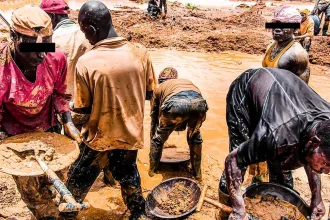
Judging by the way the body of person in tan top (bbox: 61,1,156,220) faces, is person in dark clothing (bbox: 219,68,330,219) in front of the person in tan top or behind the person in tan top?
behind

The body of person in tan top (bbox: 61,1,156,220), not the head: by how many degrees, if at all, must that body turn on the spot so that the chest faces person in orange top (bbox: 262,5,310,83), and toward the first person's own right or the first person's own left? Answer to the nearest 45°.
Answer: approximately 90° to the first person's own right

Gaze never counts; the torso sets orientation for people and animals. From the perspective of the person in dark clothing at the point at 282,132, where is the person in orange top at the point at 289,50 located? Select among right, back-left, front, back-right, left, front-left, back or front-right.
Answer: back-left

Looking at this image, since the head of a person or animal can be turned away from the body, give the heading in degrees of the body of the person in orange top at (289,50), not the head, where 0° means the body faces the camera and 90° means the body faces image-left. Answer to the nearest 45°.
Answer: approximately 45°

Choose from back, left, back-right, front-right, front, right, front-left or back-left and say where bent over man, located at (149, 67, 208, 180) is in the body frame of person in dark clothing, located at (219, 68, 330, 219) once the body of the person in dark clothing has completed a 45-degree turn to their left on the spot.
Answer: back-left

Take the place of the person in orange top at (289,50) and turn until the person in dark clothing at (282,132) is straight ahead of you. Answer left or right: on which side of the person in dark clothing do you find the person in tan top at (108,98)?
right

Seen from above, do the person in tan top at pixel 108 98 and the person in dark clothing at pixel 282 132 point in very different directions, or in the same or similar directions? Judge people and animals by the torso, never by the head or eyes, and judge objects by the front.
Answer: very different directions

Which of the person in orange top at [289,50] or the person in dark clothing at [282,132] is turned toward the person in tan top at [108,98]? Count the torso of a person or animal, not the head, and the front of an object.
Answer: the person in orange top at [289,50]

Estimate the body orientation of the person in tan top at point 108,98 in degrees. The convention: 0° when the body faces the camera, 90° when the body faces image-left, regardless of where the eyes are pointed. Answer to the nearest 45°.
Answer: approximately 135°
